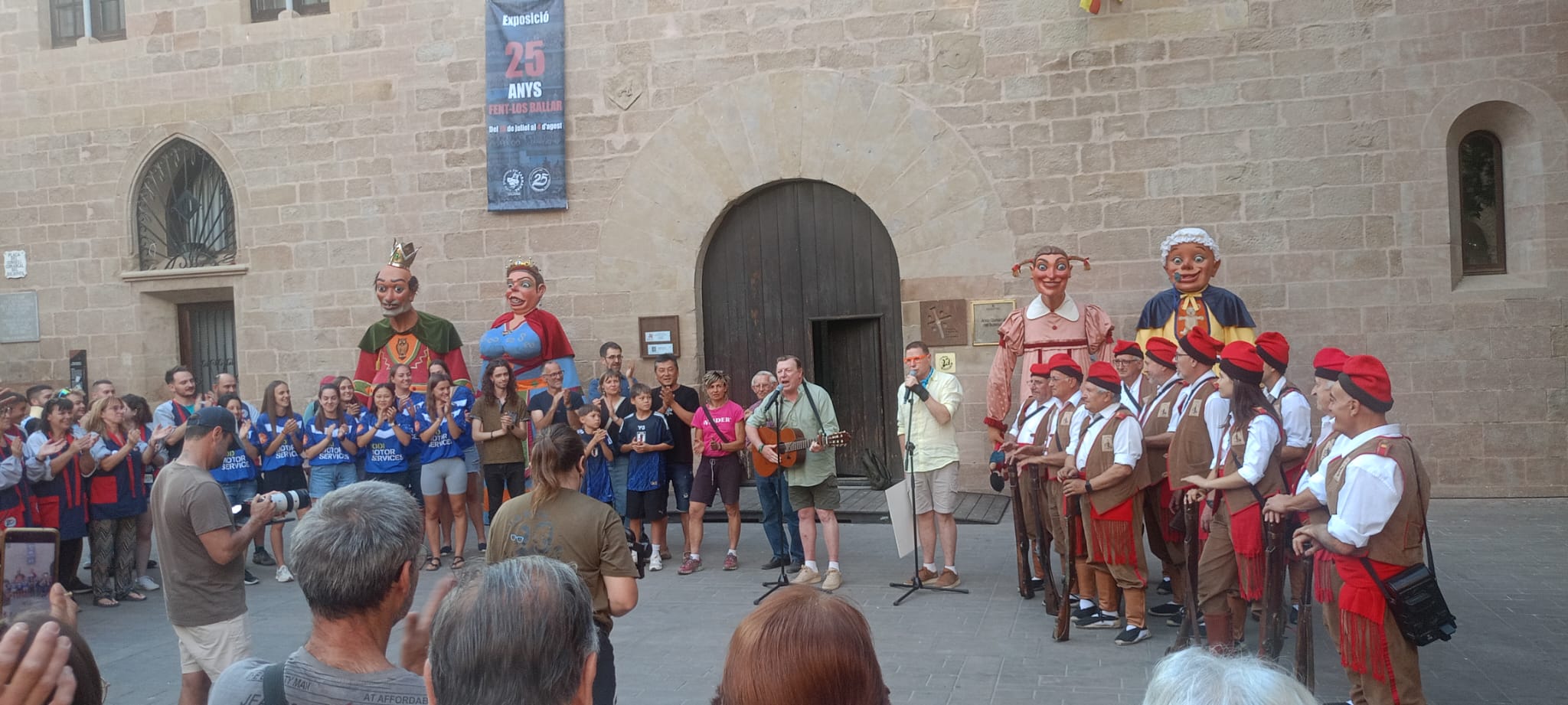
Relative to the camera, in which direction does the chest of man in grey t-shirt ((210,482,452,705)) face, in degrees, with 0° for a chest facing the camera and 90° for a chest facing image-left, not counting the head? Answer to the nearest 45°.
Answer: approximately 225°

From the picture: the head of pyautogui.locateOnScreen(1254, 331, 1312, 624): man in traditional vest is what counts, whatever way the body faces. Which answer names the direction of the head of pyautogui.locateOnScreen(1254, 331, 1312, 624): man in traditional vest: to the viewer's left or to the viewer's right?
to the viewer's left

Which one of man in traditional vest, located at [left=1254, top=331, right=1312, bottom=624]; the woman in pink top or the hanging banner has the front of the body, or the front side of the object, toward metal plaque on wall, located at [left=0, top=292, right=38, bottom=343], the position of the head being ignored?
the man in traditional vest

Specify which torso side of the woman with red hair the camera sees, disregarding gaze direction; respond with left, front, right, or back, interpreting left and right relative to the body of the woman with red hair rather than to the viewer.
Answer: back

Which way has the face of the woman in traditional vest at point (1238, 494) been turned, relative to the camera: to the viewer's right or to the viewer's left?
to the viewer's left

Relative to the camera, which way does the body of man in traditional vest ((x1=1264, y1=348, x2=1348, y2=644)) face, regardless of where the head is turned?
to the viewer's left

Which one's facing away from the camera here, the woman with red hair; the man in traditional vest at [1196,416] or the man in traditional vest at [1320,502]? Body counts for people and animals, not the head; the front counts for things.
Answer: the woman with red hair

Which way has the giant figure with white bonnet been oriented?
toward the camera

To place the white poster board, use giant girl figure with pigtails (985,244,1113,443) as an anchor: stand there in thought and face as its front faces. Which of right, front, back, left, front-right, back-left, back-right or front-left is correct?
front-right

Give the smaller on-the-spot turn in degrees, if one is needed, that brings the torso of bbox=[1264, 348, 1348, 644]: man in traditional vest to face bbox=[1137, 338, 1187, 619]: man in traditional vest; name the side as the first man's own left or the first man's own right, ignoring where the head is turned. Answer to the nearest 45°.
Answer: approximately 45° to the first man's own right

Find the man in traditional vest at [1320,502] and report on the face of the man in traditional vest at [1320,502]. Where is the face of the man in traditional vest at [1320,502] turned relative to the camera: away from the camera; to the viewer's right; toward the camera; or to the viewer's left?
to the viewer's left

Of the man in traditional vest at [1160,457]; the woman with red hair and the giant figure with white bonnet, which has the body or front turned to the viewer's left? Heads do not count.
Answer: the man in traditional vest

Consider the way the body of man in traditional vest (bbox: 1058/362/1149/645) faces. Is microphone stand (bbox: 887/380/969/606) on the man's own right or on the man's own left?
on the man's own right

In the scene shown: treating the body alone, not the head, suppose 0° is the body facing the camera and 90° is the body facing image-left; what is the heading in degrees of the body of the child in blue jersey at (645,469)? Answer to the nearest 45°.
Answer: approximately 0°

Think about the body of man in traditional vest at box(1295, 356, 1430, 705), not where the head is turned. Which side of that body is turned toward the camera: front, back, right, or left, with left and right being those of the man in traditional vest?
left
